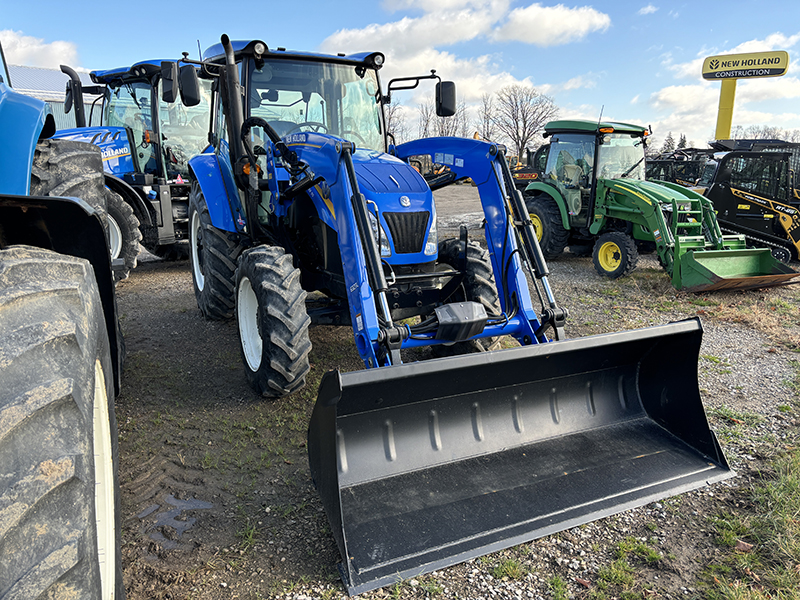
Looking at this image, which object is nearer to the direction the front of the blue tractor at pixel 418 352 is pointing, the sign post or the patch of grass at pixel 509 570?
the patch of grass

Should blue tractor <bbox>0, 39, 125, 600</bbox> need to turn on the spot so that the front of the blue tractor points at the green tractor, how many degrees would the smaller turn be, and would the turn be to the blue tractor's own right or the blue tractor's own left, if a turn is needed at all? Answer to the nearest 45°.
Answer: approximately 135° to the blue tractor's own left

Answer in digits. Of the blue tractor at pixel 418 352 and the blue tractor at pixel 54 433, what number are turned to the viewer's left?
0

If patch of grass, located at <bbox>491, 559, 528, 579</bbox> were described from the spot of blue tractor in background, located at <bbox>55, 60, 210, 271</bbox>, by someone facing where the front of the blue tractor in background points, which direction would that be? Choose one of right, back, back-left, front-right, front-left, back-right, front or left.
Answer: front-left

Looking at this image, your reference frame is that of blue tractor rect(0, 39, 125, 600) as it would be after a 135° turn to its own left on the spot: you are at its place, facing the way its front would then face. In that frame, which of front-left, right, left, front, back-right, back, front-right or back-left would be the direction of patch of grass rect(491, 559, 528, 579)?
front-right

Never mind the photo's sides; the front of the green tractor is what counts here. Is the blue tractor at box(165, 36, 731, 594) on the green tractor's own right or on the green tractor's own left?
on the green tractor's own right

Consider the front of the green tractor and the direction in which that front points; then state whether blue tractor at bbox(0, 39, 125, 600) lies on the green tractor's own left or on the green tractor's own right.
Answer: on the green tractor's own right

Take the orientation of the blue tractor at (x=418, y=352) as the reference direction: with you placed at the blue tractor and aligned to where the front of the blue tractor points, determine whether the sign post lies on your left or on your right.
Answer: on your left

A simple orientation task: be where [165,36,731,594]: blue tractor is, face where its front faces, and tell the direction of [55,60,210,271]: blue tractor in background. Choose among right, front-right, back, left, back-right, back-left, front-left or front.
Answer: back

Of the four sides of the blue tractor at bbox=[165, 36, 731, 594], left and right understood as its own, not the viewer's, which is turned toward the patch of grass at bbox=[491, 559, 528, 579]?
front

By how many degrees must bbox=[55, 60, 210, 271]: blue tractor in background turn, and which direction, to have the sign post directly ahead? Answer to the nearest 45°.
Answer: approximately 135° to its left

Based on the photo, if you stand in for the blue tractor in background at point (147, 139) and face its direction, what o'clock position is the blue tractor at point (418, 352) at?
The blue tractor is roughly at 10 o'clock from the blue tractor in background.
